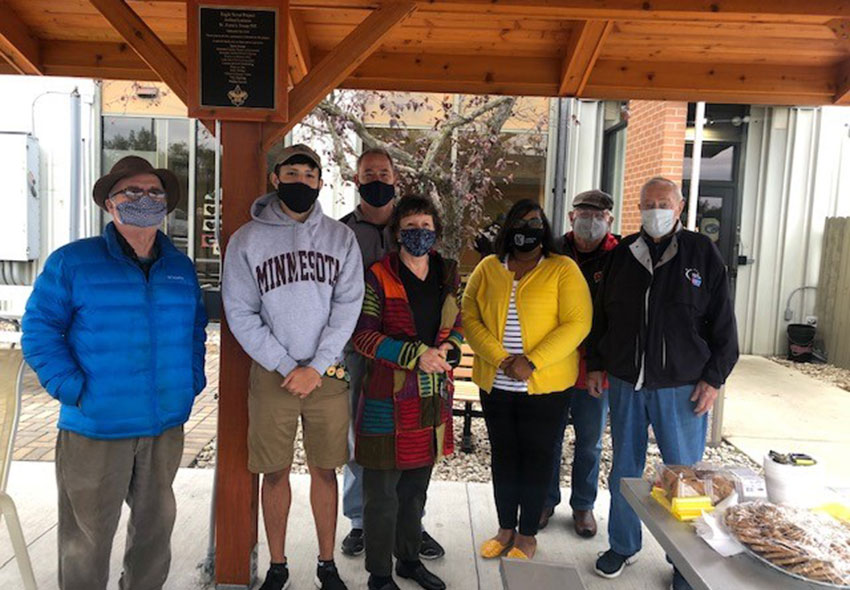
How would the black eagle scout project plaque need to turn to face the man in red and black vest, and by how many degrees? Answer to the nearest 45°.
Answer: approximately 90° to its left

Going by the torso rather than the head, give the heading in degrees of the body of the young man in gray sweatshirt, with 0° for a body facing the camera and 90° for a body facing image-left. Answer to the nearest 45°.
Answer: approximately 0°

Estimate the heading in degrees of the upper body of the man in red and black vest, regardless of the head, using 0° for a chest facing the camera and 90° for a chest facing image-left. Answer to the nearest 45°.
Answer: approximately 0°

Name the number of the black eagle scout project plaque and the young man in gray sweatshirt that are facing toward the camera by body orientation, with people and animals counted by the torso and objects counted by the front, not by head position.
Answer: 2
